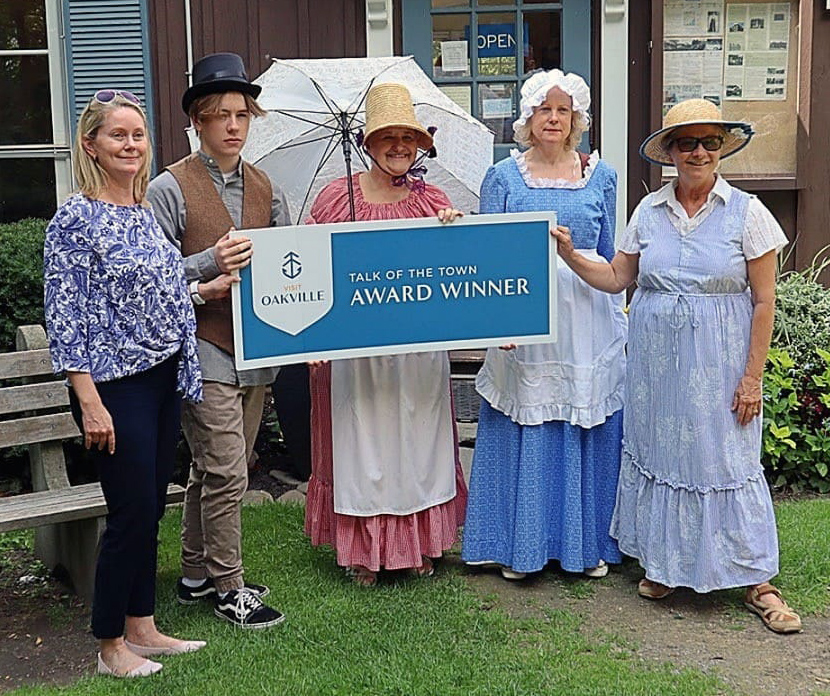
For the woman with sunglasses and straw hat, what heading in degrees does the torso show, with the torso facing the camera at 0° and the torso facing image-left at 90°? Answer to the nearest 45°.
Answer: approximately 0°

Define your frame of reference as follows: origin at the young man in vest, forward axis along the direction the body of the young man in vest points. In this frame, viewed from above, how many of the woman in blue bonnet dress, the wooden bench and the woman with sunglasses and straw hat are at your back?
1

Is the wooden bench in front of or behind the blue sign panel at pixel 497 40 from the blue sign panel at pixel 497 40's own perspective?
in front

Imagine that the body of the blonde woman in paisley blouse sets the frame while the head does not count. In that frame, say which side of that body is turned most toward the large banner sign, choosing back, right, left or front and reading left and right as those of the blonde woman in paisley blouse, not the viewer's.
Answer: left

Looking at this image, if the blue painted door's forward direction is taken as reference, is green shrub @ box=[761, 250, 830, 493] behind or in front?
in front

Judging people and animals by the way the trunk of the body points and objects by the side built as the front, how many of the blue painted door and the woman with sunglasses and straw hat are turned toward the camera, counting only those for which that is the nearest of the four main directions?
2
